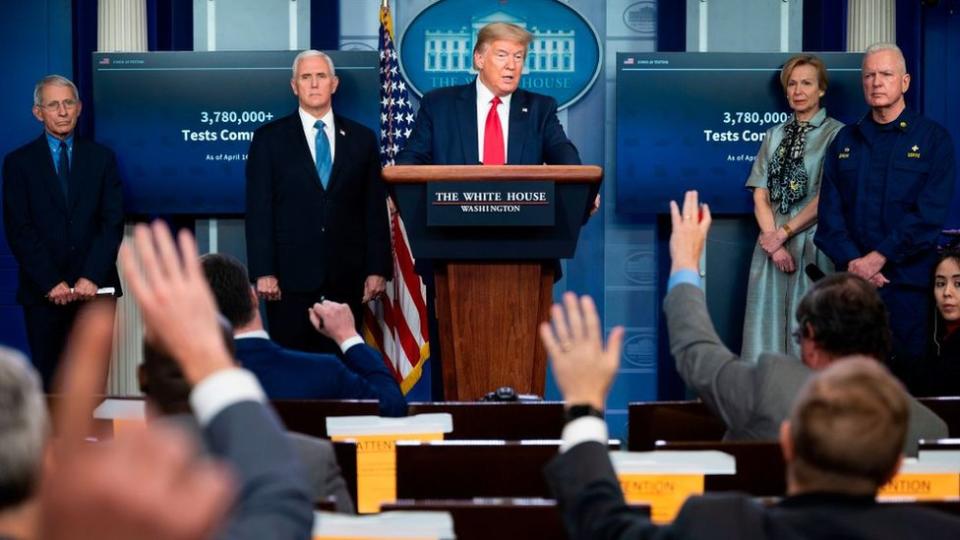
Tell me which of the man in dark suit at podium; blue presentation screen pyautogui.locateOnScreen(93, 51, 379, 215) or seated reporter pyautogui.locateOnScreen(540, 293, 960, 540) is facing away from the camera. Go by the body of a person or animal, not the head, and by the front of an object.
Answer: the seated reporter

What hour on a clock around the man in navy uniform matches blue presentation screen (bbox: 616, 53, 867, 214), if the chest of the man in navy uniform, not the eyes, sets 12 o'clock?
The blue presentation screen is roughly at 3 o'clock from the man in navy uniform.

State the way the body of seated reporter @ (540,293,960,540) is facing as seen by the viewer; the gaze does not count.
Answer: away from the camera

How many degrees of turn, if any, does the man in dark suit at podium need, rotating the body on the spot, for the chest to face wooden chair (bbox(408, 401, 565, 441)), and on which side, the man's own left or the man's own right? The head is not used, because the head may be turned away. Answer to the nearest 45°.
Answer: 0° — they already face it

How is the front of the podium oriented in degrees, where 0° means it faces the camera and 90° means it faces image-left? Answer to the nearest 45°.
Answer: approximately 0°

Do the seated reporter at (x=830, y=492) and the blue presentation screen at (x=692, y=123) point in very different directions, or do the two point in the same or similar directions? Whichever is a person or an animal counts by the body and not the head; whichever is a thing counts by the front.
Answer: very different directions

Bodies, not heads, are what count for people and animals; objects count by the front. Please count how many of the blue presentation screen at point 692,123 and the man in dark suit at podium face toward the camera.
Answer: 2

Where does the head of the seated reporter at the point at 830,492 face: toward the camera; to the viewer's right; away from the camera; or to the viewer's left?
away from the camera
